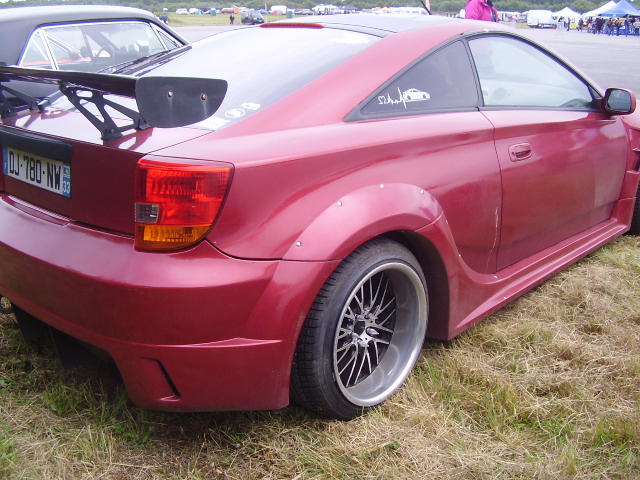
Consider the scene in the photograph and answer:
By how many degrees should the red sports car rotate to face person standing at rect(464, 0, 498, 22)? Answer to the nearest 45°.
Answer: approximately 45° to its left

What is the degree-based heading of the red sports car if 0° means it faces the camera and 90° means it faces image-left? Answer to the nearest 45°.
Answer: approximately 225°

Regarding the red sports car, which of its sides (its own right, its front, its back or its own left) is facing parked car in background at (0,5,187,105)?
left

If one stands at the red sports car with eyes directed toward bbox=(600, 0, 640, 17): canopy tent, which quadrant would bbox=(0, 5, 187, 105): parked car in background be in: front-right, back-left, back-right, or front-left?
front-left

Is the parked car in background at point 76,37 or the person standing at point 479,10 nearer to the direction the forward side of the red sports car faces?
the person standing

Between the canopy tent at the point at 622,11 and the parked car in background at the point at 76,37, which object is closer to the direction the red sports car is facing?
the canopy tent

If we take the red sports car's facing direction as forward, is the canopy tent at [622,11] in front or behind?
in front
